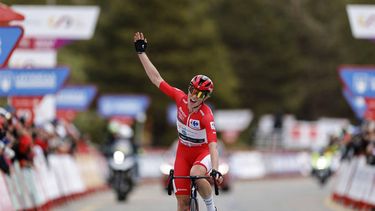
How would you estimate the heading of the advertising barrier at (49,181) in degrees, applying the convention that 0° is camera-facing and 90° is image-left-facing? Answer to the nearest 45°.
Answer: approximately 315°

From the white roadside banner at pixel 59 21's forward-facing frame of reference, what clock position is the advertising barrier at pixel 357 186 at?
The advertising barrier is roughly at 10 o'clock from the white roadside banner.

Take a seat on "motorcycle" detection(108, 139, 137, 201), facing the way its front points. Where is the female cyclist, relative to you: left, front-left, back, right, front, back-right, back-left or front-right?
front

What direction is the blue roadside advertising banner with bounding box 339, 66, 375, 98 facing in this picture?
toward the camera

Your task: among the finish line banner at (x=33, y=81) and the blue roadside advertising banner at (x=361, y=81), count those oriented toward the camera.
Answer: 2

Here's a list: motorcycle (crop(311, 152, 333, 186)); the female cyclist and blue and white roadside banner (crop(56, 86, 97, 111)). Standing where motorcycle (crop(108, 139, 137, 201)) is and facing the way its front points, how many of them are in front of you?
1

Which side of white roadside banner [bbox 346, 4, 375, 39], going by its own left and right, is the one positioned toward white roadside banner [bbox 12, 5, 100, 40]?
right

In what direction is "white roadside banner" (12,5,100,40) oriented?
toward the camera
